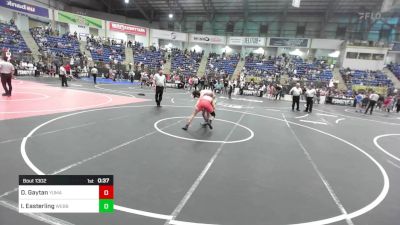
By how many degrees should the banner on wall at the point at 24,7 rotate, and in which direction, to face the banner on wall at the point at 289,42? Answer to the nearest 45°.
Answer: approximately 45° to its left

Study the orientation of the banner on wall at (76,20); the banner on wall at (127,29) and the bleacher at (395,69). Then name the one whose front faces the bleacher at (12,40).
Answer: the bleacher at (395,69)

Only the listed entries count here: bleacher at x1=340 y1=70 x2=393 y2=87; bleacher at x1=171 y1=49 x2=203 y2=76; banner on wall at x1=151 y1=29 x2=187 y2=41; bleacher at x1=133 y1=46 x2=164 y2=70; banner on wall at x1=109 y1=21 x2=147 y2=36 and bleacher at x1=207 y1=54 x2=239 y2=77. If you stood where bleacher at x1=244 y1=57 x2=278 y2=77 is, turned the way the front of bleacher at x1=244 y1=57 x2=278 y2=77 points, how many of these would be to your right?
5

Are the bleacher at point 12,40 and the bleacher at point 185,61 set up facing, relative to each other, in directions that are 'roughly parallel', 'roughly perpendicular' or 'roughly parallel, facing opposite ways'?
roughly perpendicular

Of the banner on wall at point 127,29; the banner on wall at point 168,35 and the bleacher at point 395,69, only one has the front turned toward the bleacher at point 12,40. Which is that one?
the bleacher at point 395,69

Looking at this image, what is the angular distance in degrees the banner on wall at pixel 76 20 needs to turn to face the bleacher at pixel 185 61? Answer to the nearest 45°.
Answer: approximately 45° to its left

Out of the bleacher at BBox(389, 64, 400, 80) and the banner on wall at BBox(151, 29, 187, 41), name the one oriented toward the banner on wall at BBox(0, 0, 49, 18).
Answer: the bleacher

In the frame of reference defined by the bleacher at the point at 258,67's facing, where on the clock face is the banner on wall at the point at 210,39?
The banner on wall is roughly at 4 o'clock from the bleacher.

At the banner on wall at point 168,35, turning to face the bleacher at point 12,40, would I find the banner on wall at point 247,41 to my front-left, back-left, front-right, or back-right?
back-left

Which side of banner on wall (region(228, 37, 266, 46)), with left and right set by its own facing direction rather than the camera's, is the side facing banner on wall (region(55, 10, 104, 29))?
right
